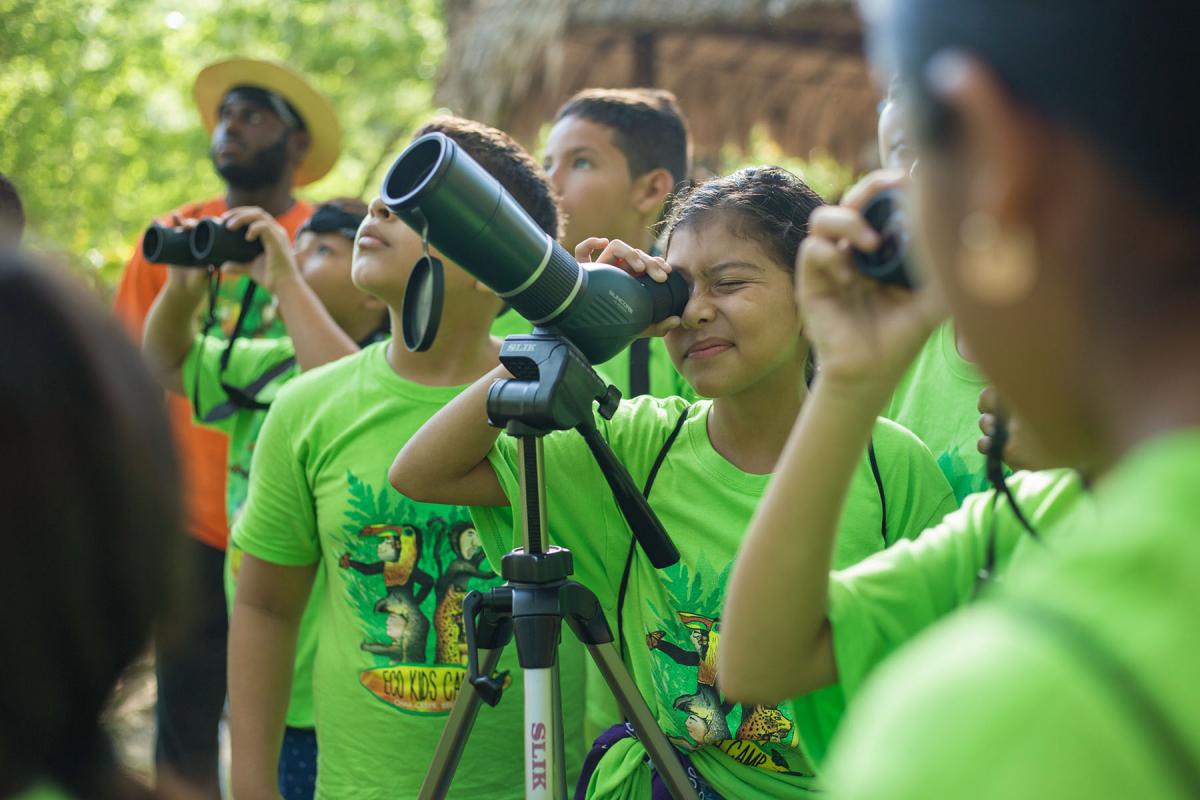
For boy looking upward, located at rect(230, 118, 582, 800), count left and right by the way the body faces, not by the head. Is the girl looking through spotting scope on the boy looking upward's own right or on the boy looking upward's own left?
on the boy looking upward's own left

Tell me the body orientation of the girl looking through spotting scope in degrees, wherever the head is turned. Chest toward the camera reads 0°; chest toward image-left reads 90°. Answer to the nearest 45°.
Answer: approximately 45°

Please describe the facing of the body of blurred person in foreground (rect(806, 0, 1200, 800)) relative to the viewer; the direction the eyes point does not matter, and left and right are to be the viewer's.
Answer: facing away from the viewer and to the left of the viewer

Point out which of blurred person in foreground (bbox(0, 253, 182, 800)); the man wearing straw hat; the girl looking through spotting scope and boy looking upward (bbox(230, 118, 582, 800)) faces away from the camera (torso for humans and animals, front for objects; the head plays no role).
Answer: the blurred person in foreground

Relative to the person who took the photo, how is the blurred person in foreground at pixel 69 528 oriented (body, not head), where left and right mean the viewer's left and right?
facing away from the viewer

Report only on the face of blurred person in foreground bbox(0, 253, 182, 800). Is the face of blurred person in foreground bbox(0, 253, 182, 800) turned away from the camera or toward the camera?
away from the camera

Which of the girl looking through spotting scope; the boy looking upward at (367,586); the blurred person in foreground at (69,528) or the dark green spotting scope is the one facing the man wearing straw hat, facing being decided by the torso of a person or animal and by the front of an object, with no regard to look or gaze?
the blurred person in foreground

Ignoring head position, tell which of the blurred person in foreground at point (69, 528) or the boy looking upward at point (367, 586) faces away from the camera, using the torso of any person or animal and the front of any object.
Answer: the blurred person in foreground

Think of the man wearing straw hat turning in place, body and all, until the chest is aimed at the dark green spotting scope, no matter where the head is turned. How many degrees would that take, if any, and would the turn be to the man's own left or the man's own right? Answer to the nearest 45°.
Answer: approximately 45° to the man's own left

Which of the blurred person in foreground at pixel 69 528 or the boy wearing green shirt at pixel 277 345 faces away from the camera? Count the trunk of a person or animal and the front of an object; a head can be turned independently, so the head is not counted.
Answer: the blurred person in foreground

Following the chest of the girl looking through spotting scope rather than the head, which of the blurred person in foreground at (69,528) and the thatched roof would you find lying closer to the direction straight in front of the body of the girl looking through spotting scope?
the blurred person in foreground

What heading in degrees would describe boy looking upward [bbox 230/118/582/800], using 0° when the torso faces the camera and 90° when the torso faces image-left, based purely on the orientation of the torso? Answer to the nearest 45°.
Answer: approximately 45°

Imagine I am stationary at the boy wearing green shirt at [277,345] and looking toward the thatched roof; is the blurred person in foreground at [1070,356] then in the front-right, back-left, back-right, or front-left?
back-right

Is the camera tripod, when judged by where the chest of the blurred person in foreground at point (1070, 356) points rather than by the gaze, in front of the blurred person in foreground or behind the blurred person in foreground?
in front
